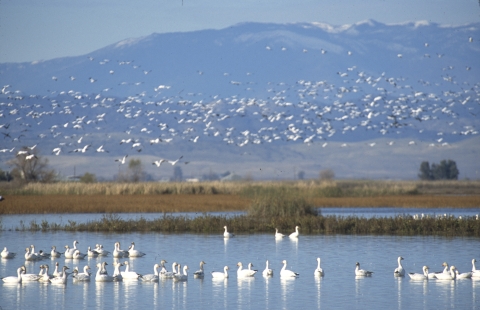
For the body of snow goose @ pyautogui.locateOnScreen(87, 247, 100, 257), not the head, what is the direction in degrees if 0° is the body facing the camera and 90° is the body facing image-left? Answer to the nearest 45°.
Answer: approximately 90°

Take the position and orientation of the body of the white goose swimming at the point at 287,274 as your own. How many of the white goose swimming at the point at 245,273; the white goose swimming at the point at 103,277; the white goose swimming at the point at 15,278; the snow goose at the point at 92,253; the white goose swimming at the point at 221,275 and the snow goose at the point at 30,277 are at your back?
0

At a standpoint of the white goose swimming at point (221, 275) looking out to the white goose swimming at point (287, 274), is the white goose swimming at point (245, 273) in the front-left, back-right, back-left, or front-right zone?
front-left

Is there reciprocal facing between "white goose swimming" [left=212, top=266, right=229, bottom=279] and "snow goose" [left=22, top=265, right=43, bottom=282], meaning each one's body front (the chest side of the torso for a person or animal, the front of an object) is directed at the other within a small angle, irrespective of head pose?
no

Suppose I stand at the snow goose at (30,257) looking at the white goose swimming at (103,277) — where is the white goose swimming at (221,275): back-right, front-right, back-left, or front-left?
front-left

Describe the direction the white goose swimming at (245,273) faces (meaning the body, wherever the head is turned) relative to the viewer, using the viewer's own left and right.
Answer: facing to the left of the viewer

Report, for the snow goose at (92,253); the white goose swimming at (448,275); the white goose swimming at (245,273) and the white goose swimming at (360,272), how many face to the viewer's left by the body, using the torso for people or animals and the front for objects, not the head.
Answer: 3

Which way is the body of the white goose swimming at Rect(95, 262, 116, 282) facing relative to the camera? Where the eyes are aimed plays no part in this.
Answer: to the viewer's left

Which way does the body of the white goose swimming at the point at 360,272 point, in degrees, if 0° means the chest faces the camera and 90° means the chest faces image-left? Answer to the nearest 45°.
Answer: approximately 90°

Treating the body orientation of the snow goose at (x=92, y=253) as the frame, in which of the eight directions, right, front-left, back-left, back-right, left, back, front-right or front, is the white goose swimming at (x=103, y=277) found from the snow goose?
left

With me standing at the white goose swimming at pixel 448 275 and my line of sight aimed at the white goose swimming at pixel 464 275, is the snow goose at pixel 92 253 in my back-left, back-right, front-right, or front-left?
back-left

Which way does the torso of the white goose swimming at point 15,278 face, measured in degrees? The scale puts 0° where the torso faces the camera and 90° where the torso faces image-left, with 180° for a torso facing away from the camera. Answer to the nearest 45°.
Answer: approximately 270°
